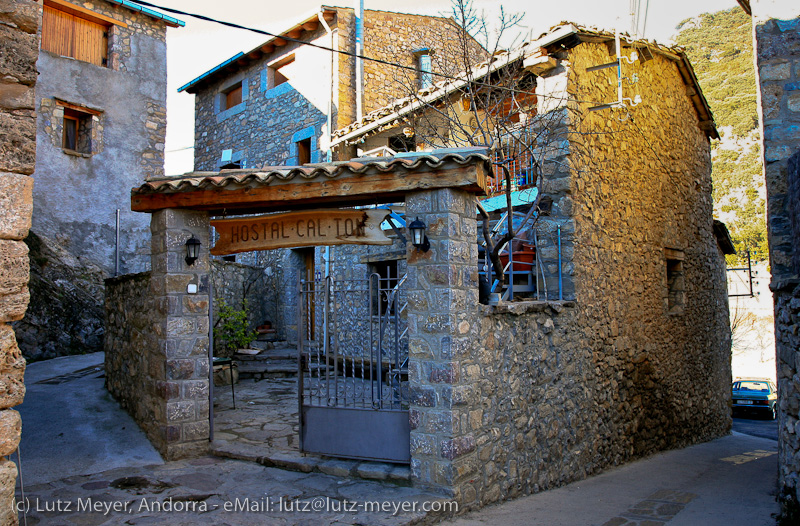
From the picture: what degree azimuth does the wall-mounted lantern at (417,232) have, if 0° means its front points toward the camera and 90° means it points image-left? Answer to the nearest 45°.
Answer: approximately 45°

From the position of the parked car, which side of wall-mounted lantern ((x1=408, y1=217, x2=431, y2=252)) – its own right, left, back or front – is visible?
back

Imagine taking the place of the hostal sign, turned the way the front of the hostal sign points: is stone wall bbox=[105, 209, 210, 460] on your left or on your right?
on your right

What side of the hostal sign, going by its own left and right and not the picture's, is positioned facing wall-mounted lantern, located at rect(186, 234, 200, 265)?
right

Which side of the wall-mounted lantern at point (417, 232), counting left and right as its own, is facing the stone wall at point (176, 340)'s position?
right

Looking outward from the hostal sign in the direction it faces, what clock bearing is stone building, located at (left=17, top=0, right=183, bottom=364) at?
The stone building is roughly at 5 o'clock from the hostal sign.
